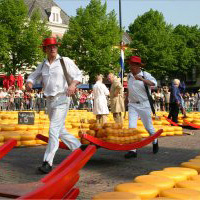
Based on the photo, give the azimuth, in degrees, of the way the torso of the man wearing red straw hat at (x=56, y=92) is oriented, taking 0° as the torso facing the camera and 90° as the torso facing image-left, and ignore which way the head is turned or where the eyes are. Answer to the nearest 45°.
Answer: approximately 45°

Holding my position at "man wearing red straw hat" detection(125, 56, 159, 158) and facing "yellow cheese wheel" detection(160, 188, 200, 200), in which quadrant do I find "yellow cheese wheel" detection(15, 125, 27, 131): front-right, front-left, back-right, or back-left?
back-right

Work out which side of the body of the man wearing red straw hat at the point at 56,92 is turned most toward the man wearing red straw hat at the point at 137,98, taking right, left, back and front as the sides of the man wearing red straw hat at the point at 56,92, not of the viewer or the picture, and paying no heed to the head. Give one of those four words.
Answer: back

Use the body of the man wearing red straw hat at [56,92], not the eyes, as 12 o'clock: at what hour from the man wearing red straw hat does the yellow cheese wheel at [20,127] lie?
The yellow cheese wheel is roughly at 4 o'clock from the man wearing red straw hat.

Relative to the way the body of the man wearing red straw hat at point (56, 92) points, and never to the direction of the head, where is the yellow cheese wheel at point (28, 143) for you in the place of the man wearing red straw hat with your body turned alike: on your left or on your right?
on your right

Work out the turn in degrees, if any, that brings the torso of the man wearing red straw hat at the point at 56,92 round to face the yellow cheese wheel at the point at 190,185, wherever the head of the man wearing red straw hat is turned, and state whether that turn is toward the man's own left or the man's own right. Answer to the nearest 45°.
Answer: approximately 90° to the man's own left

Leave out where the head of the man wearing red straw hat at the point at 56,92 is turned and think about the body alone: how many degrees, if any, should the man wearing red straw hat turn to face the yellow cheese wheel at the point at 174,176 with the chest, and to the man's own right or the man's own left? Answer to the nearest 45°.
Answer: approximately 90° to the man's own left

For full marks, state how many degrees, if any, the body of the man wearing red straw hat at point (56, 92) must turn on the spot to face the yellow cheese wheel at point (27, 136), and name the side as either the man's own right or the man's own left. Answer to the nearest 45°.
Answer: approximately 135° to the man's own right

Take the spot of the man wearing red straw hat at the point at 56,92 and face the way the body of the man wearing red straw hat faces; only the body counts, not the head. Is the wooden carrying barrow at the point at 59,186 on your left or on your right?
on your left
